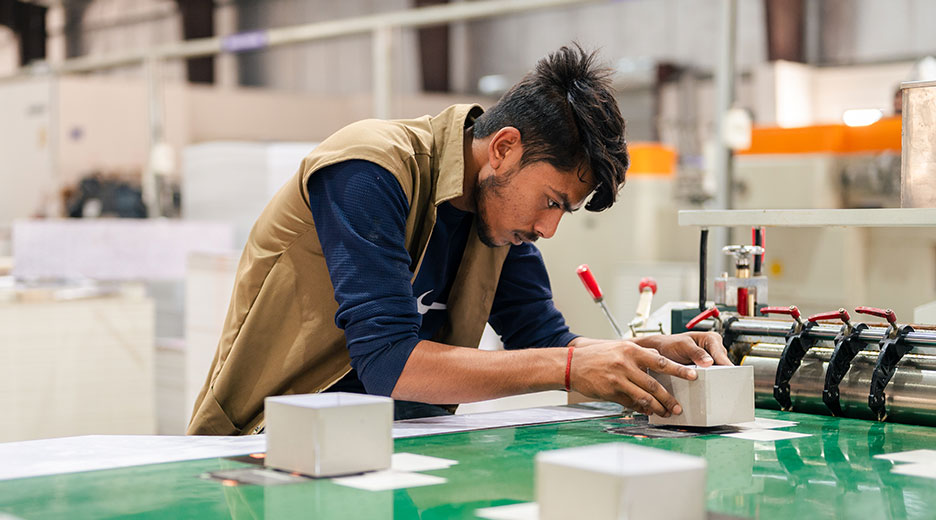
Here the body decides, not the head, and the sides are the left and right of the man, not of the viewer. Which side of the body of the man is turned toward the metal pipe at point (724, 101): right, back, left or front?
left

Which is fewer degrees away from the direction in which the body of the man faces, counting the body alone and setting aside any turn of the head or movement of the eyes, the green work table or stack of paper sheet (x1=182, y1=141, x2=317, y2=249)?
the green work table

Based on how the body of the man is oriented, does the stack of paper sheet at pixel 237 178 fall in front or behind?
behind

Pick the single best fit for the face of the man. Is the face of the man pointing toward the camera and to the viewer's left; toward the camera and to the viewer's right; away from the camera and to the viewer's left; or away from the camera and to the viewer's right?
toward the camera and to the viewer's right

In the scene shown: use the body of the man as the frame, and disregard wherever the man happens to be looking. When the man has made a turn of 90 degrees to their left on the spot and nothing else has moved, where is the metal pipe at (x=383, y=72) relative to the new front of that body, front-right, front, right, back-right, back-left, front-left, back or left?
front-left

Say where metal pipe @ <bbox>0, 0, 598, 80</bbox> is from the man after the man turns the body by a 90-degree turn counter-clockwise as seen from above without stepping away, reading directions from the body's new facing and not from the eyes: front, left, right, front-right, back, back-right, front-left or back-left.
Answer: front-left

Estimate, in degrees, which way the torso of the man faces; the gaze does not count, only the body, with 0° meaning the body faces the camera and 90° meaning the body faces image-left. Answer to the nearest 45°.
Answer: approximately 315°
